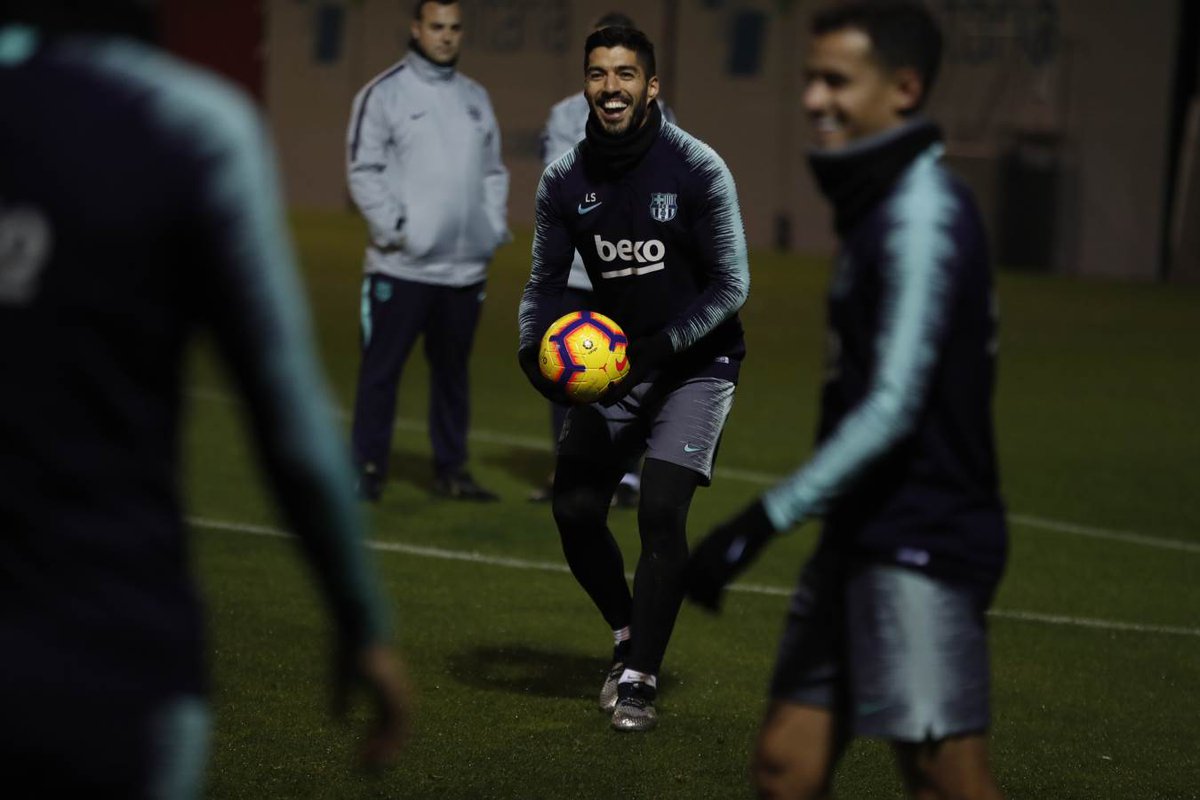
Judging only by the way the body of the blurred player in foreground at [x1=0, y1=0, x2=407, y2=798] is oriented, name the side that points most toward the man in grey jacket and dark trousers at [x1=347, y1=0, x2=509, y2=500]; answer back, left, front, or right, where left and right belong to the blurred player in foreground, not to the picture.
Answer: front

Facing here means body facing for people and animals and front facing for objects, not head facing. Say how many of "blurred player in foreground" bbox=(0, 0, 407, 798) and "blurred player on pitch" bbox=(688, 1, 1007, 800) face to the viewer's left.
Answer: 1

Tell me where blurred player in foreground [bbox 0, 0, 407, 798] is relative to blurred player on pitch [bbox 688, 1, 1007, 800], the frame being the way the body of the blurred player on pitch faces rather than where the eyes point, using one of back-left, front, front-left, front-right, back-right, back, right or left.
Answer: front-left

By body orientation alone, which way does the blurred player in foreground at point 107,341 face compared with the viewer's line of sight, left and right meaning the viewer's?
facing away from the viewer

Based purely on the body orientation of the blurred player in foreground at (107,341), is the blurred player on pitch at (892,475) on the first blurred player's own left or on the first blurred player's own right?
on the first blurred player's own right

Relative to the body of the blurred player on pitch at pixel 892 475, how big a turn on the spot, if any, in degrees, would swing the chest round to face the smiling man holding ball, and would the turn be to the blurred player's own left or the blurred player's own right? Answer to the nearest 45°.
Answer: approximately 90° to the blurred player's own right

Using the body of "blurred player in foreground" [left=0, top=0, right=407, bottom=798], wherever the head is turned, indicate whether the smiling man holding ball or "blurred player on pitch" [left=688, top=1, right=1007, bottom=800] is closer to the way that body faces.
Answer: the smiling man holding ball

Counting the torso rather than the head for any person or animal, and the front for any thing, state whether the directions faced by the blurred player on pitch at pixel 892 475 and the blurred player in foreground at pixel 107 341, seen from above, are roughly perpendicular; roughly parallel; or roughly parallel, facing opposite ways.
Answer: roughly perpendicular

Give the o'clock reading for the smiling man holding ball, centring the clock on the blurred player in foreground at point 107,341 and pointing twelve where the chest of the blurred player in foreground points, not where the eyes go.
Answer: The smiling man holding ball is roughly at 1 o'clock from the blurred player in foreground.

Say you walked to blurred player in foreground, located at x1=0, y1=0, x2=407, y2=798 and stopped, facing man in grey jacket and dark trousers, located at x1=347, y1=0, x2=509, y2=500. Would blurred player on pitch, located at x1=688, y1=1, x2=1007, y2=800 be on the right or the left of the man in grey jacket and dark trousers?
right

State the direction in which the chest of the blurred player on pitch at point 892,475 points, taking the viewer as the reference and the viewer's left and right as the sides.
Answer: facing to the left of the viewer
